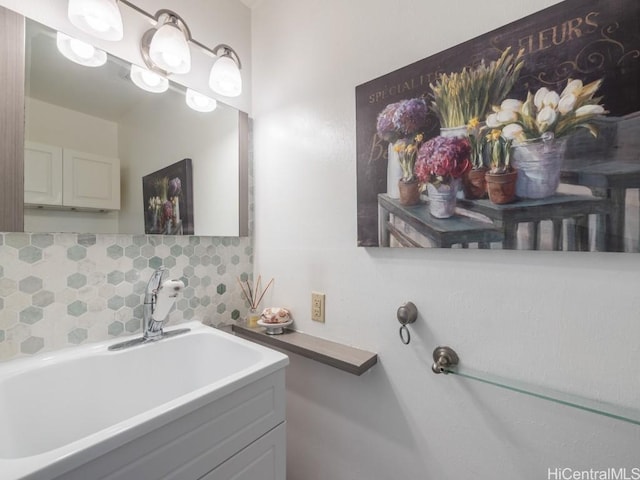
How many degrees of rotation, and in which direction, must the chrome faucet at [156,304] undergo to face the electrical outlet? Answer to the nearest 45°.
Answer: approximately 45° to its left

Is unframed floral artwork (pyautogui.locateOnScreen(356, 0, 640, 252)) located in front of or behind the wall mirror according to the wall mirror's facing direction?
in front

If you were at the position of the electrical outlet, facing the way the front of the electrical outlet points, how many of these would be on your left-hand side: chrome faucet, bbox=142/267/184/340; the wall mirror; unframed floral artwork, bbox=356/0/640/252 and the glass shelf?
2

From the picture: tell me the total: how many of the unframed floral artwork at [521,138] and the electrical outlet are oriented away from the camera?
0

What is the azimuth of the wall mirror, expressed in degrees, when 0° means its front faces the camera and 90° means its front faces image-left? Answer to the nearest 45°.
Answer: approximately 315°

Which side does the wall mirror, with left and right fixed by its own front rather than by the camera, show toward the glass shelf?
front

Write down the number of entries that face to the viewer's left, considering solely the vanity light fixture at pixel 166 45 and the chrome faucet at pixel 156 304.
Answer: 0

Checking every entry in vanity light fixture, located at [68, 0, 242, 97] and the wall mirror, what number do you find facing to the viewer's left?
0

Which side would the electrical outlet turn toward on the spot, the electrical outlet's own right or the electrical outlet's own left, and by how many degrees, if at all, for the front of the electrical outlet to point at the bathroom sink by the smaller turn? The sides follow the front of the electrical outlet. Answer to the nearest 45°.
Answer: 0° — it already faces it

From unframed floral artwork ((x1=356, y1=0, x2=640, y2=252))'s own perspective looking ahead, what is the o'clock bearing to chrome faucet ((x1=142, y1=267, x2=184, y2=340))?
The chrome faucet is roughly at 1 o'clock from the unframed floral artwork.

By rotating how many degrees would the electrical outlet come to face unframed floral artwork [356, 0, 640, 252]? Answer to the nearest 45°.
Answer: approximately 90° to its left

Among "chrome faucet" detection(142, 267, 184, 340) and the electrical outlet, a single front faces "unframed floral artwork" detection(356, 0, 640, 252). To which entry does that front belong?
the chrome faucet
